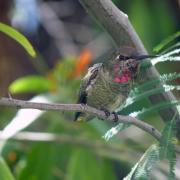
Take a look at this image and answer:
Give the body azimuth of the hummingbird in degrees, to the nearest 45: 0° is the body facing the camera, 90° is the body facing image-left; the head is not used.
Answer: approximately 315°

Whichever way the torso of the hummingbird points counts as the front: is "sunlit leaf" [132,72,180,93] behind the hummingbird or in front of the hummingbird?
in front

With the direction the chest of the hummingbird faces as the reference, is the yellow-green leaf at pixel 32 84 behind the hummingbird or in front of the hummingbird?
behind

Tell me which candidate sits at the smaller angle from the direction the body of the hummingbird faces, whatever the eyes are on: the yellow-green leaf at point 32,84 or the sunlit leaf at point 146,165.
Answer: the sunlit leaf
